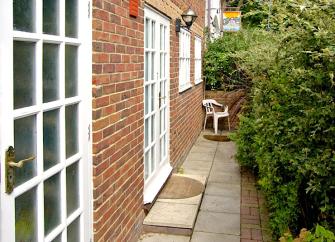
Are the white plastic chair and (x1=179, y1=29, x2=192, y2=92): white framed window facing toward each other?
no

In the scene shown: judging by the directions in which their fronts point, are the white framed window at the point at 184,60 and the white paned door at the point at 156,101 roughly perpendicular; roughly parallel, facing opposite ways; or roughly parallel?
roughly parallel

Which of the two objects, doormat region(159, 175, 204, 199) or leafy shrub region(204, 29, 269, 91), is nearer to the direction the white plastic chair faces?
the doormat

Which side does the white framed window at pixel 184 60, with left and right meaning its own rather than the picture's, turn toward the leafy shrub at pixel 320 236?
right

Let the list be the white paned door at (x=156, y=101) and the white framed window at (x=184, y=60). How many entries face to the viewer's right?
2

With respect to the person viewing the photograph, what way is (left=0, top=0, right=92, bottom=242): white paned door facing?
facing the viewer and to the right of the viewer

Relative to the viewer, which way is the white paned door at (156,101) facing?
to the viewer's right

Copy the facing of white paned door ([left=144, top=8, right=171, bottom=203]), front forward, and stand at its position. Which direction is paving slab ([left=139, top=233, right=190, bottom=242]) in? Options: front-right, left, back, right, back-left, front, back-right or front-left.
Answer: right

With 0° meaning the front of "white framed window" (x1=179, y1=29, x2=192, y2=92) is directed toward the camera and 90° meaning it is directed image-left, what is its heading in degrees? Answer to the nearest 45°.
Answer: approximately 270°

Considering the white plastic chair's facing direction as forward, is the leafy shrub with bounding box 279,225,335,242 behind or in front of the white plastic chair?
in front

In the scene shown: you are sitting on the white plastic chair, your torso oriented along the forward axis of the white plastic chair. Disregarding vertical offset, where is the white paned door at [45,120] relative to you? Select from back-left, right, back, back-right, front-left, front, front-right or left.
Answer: front-right

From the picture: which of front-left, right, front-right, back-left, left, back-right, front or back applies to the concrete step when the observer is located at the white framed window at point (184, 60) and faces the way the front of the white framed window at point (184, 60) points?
right

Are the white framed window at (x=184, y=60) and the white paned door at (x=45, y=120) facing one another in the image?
no

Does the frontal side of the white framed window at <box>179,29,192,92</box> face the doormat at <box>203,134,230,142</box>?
no

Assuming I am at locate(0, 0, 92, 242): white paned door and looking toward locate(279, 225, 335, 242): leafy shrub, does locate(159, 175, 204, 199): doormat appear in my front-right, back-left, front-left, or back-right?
front-left

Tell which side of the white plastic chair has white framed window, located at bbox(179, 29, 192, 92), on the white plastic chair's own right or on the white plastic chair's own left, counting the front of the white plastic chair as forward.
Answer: on the white plastic chair's own right
